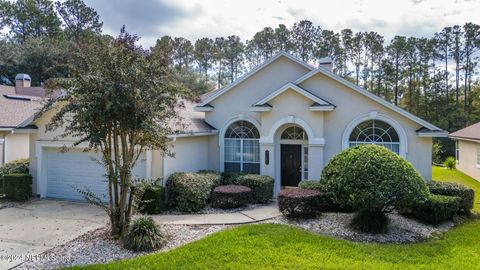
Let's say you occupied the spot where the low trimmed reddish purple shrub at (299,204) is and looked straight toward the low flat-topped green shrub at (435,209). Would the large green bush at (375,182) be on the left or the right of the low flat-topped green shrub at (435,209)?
right

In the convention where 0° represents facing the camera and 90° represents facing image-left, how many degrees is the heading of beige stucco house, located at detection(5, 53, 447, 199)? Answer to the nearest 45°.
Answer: approximately 0°

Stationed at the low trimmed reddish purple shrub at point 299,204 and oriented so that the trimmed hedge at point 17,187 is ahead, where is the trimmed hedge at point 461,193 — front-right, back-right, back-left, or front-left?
back-right

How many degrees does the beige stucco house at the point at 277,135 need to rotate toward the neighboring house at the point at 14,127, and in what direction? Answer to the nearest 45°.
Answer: approximately 90° to its right

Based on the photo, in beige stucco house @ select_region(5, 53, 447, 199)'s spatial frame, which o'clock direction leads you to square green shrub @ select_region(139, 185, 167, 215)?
The square green shrub is roughly at 2 o'clock from the beige stucco house.

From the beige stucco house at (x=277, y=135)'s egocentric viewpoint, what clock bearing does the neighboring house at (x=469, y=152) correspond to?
The neighboring house is roughly at 8 o'clock from the beige stucco house.

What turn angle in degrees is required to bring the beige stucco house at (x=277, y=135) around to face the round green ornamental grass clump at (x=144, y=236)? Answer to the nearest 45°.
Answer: approximately 45° to its right

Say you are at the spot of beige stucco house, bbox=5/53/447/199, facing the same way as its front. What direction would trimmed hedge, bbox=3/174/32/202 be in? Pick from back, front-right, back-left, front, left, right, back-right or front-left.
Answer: right

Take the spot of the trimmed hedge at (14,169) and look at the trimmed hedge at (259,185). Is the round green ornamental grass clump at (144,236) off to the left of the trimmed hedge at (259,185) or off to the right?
right

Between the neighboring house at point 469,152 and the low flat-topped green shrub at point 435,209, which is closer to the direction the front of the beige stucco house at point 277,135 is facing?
the low flat-topped green shrub

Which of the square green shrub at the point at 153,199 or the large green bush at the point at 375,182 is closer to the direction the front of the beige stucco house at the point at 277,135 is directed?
the large green bush

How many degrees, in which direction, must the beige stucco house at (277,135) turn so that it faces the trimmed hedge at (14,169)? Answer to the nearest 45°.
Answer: approximately 90° to its right
